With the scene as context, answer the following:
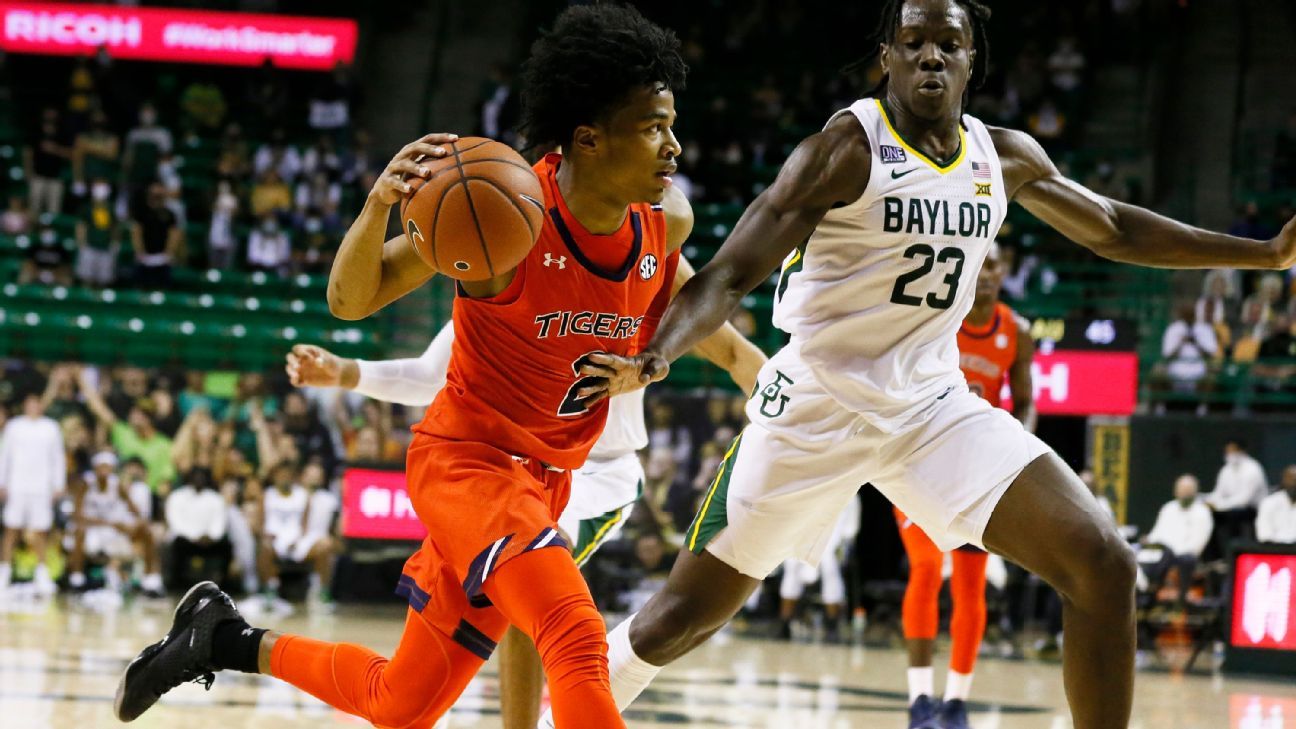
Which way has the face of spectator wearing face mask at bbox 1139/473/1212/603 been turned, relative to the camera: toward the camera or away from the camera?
toward the camera

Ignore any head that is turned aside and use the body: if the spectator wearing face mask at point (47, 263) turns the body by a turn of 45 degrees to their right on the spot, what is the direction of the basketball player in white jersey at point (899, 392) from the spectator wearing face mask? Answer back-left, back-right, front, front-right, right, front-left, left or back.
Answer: front-left

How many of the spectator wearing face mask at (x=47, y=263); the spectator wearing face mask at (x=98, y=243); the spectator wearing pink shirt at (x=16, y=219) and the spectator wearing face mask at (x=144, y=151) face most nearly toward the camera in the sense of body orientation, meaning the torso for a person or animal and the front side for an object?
4

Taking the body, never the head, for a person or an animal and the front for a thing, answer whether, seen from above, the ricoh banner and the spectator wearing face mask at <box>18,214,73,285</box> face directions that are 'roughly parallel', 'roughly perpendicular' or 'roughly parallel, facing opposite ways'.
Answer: roughly parallel

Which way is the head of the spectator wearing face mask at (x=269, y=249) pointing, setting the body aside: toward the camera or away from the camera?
toward the camera

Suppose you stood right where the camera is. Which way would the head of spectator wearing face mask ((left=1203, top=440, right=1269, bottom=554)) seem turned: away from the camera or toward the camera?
toward the camera

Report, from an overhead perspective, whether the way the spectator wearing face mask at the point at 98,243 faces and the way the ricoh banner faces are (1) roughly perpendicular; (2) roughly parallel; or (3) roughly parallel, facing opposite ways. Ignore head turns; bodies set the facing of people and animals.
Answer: roughly parallel

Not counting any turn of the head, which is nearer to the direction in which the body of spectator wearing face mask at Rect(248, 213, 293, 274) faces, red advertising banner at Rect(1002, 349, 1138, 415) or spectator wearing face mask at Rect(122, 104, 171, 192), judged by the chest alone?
the red advertising banner

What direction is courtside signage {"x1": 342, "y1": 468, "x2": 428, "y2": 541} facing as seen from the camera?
toward the camera

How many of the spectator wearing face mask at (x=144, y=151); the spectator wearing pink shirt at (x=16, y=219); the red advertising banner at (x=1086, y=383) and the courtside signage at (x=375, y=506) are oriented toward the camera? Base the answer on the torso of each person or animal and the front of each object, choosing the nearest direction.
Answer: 4

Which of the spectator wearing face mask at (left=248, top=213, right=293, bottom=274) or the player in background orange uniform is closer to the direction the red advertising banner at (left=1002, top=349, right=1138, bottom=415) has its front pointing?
the player in background orange uniform

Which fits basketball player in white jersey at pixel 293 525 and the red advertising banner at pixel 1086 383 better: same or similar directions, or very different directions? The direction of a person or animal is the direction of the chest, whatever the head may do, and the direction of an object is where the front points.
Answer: same or similar directions

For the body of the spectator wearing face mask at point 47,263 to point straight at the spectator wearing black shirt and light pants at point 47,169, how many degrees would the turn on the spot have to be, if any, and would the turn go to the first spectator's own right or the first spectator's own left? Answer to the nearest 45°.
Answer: approximately 180°

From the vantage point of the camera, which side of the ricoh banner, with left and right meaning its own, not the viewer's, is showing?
front

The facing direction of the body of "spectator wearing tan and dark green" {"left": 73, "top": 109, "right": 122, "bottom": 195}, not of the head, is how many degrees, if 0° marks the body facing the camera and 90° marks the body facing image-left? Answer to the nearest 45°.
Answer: approximately 0°

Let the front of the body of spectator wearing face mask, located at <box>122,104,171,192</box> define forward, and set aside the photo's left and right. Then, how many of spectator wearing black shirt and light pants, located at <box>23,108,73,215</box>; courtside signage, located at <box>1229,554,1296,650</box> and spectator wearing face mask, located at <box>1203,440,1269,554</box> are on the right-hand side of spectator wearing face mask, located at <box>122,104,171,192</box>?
1
